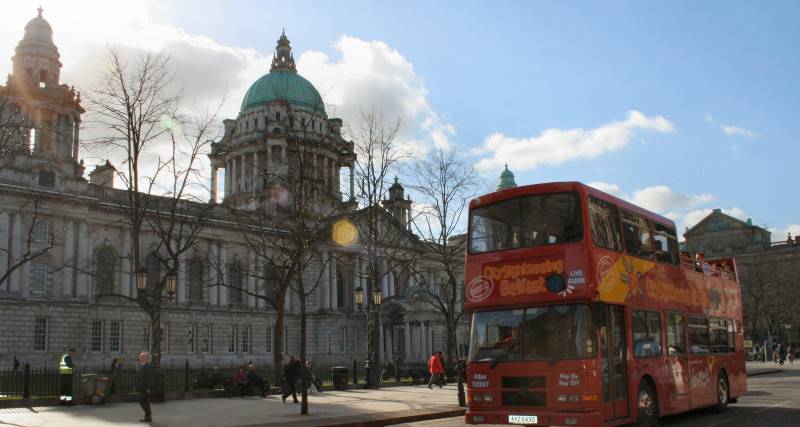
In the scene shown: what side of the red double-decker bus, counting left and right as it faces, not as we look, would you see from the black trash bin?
right

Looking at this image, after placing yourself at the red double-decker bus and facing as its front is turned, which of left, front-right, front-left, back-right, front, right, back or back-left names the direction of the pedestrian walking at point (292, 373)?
right

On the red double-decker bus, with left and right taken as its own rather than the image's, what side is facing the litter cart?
right

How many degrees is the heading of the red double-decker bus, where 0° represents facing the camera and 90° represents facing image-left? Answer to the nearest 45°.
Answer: approximately 45°

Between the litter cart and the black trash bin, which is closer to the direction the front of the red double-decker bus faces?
the litter cart

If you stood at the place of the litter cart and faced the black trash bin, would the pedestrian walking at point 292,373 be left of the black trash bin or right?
right
